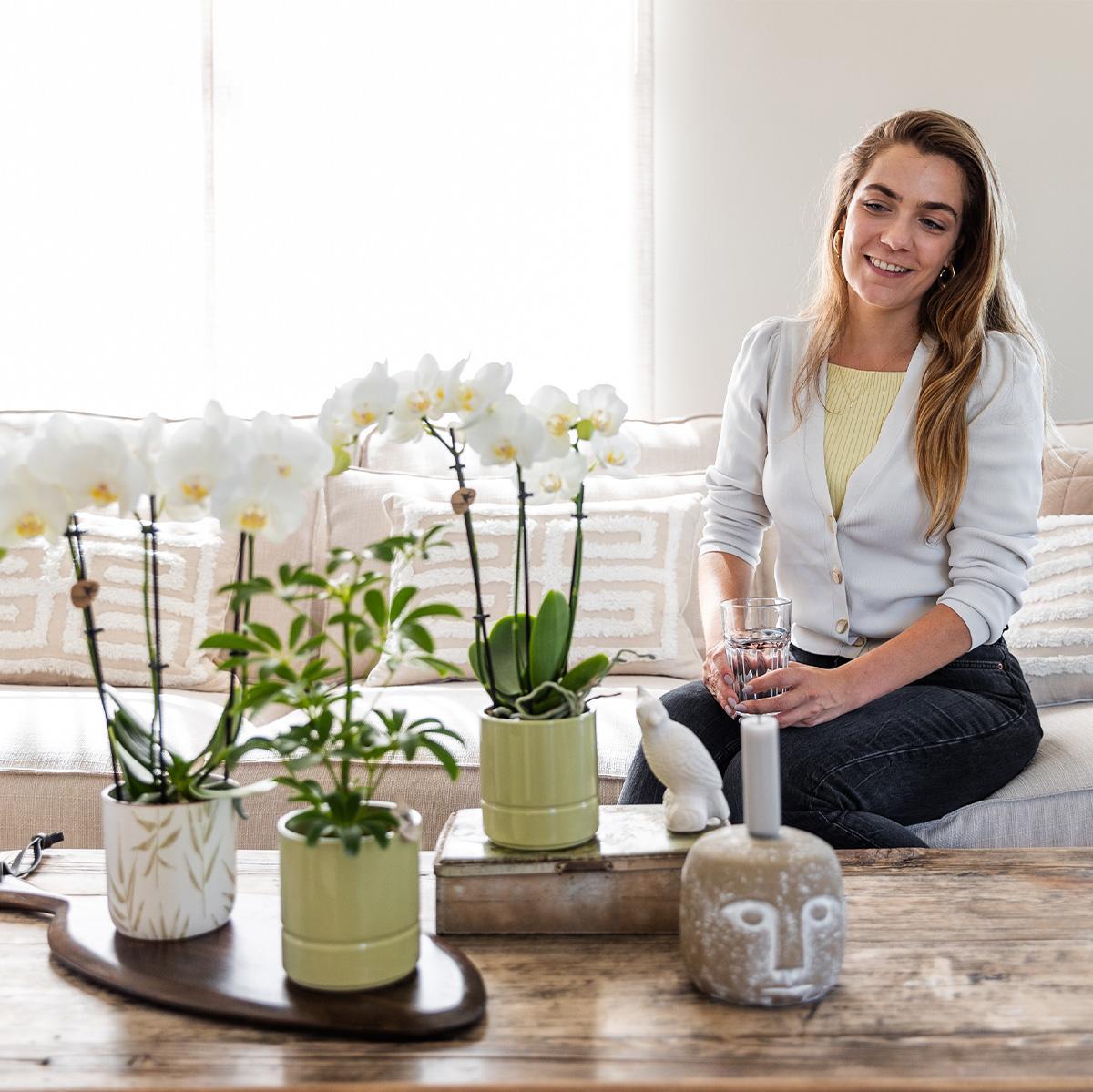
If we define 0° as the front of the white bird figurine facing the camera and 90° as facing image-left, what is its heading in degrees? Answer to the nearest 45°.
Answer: approximately 90°

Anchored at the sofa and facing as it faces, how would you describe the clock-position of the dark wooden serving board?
The dark wooden serving board is roughly at 12 o'clock from the sofa.

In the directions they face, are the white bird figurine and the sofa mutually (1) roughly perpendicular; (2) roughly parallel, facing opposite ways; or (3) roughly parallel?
roughly perpendicular

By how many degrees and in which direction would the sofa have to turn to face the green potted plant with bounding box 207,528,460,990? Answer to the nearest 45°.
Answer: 0° — it already faces it

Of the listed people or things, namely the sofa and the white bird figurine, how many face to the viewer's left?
1

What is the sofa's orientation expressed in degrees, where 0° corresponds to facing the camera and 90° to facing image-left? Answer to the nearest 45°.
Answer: approximately 0°
